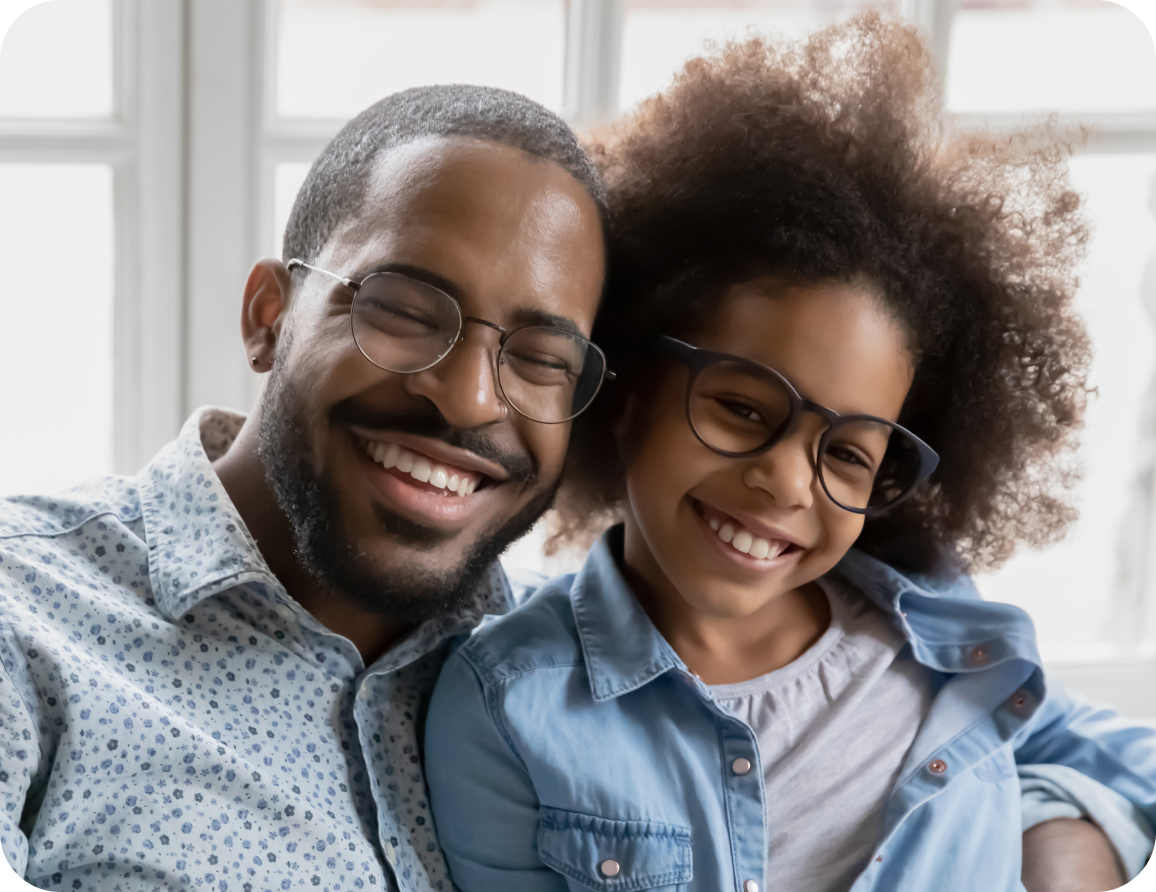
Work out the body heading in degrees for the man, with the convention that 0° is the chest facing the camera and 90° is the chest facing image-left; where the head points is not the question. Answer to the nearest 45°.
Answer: approximately 315°

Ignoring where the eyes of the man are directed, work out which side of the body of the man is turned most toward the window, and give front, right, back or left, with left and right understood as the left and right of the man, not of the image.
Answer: back
